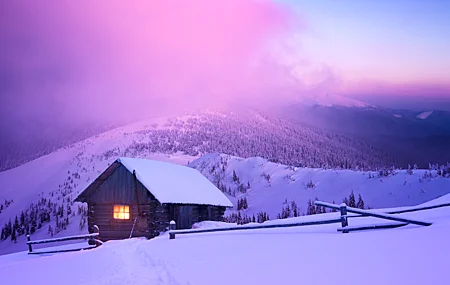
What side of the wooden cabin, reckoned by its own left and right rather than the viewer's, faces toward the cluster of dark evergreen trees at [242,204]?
back

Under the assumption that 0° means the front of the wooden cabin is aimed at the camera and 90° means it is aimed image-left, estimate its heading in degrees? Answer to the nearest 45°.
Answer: approximately 45°

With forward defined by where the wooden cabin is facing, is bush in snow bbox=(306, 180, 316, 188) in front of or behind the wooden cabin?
behind

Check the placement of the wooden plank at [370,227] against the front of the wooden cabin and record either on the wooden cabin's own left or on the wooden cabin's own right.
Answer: on the wooden cabin's own left

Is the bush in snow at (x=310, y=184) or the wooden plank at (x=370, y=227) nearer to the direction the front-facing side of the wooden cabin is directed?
the wooden plank

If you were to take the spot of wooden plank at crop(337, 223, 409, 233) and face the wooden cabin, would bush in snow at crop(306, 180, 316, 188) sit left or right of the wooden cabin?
right
